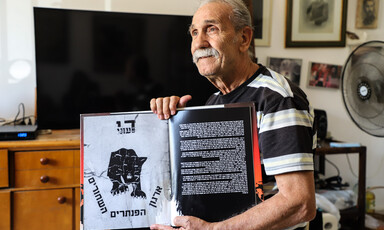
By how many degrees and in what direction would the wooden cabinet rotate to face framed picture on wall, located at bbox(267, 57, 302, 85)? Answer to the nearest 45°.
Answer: approximately 90° to its left

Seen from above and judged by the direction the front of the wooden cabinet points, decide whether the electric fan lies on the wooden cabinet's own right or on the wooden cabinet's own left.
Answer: on the wooden cabinet's own left

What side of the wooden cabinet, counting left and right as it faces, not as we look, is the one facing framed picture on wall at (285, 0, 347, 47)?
left

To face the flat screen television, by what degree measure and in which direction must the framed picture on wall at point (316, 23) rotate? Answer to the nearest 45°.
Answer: approximately 45° to its right
